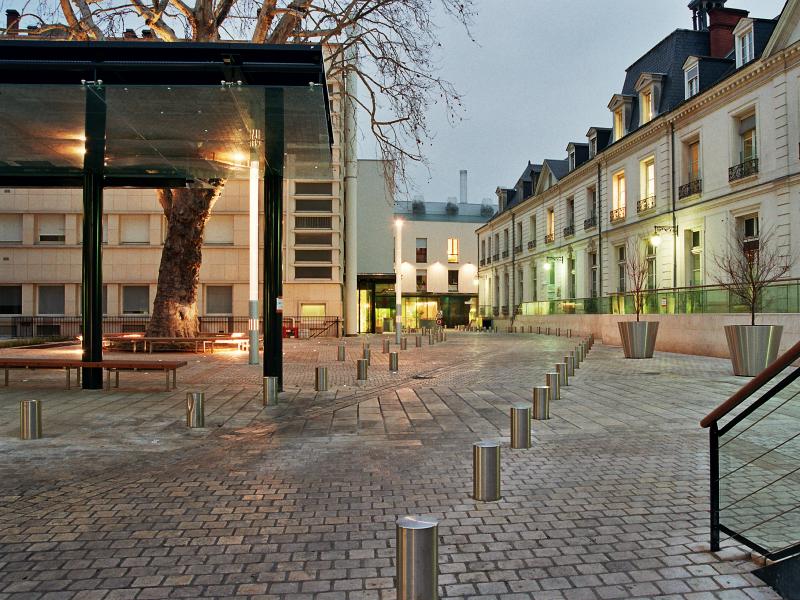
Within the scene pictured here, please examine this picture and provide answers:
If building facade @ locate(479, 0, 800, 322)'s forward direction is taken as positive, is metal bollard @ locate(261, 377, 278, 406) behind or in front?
in front

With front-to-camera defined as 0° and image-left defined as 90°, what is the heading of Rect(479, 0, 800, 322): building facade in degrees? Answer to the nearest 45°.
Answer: approximately 45°

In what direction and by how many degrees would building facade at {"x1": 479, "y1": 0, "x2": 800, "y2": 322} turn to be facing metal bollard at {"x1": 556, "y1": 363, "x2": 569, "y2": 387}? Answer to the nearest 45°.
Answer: approximately 45° to its left

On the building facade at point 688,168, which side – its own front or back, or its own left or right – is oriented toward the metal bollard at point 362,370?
front

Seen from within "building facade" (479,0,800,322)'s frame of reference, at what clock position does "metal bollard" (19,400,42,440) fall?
The metal bollard is roughly at 11 o'clock from the building facade.

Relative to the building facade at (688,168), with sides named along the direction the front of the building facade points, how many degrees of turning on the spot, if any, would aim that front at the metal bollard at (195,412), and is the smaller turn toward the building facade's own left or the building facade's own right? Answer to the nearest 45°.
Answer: approximately 45° to the building facade's own left

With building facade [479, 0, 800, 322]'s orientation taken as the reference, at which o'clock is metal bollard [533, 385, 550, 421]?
The metal bollard is roughly at 11 o'clock from the building facade.

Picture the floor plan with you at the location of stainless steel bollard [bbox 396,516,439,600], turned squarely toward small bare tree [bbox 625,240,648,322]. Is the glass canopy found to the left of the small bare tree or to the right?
left

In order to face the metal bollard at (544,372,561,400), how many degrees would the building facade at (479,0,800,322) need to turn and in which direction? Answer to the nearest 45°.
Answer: approximately 45° to its left

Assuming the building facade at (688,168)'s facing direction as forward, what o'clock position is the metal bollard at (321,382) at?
The metal bollard is roughly at 11 o'clock from the building facade.

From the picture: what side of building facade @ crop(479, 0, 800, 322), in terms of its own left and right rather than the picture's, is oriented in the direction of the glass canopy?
front

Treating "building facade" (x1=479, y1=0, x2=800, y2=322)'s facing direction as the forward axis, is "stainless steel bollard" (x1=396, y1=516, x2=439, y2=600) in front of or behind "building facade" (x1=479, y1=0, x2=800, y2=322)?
in front
